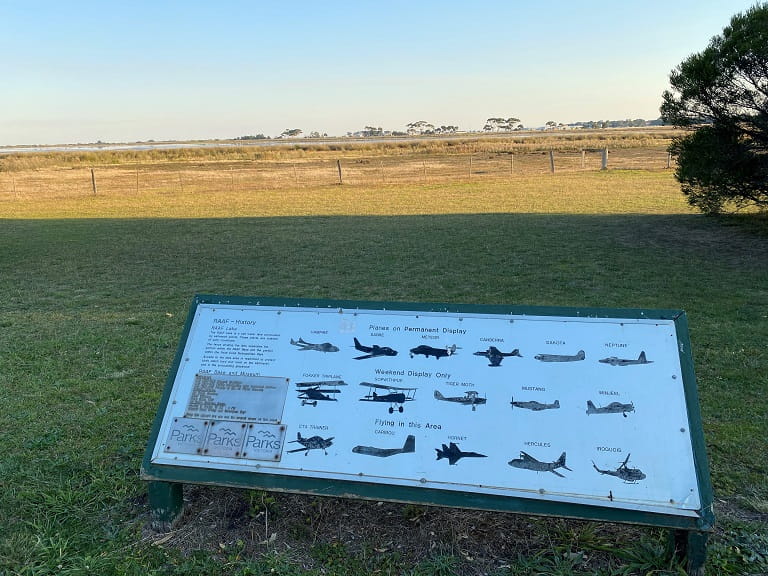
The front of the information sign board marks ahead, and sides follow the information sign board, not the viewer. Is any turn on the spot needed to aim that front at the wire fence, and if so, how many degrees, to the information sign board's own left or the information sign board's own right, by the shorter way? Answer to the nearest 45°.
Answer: approximately 180°

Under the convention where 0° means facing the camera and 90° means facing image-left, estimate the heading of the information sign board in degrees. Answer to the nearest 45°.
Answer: approximately 0°
